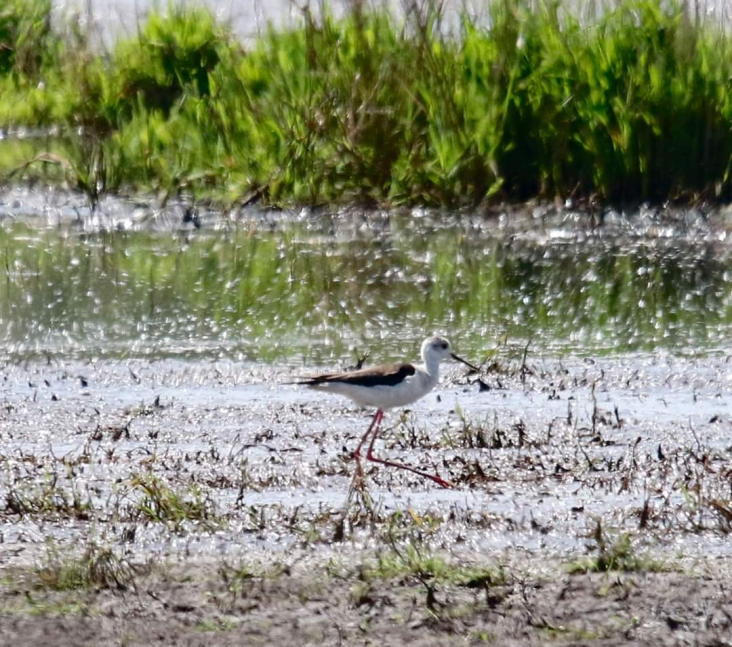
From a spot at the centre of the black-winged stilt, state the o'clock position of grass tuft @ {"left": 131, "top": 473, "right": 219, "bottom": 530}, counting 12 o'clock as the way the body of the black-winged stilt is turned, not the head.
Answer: The grass tuft is roughly at 4 o'clock from the black-winged stilt.

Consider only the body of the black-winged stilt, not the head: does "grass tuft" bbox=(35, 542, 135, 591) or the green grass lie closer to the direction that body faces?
the green grass

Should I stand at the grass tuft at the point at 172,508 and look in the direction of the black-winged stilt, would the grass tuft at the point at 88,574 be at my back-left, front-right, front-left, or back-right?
back-right

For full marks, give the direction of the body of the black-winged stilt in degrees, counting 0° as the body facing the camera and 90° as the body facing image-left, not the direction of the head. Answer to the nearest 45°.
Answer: approximately 270°

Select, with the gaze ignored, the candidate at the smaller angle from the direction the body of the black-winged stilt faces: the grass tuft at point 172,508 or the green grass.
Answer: the green grass

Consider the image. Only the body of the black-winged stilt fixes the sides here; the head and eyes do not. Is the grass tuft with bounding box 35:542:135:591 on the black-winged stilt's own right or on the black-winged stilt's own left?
on the black-winged stilt's own right
